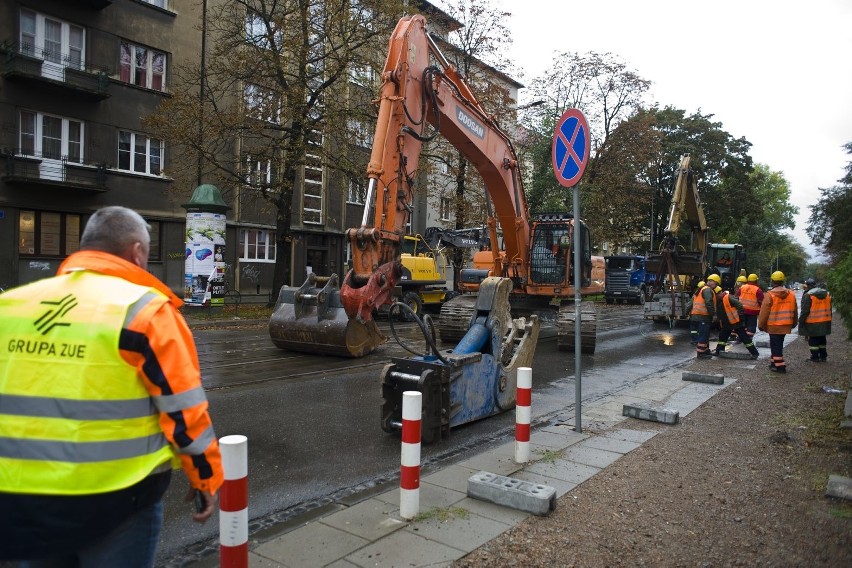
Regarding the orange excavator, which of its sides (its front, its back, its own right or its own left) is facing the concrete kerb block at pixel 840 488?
left

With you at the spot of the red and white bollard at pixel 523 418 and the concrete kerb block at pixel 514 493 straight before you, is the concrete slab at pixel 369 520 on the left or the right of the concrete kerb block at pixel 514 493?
right

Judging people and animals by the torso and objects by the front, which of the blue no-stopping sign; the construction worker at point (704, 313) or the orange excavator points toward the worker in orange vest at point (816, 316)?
the construction worker

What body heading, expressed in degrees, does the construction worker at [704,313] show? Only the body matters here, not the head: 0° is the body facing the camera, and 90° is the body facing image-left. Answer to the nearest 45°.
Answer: approximately 270°

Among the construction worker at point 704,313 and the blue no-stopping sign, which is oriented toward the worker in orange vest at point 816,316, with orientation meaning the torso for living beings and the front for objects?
the construction worker

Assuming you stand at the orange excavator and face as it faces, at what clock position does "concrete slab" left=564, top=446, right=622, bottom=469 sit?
The concrete slab is roughly at 10 o'clock from the orange excavator.

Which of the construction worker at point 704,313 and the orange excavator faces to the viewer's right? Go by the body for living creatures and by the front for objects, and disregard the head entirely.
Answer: the construction worker

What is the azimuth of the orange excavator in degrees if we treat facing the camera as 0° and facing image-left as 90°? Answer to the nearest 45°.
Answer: approximately 45°
